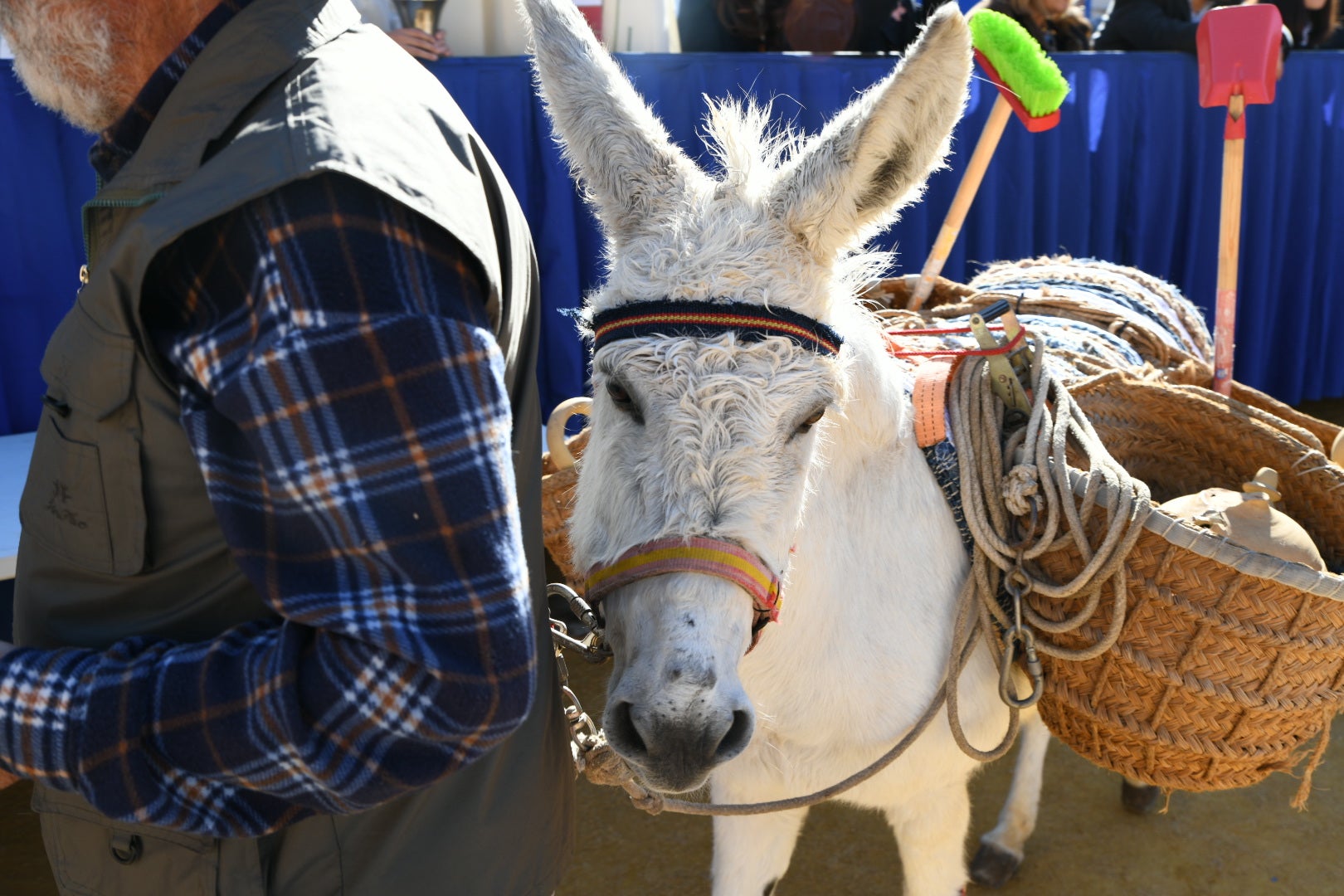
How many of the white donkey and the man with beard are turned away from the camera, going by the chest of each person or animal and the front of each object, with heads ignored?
0

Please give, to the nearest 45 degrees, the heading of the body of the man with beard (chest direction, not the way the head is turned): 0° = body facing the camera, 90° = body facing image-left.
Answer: approximately 90°

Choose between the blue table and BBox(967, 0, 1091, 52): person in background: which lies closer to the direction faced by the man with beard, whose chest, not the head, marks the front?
the blue table

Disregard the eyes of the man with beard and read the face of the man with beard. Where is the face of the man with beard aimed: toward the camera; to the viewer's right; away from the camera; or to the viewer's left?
to the viewer's left
